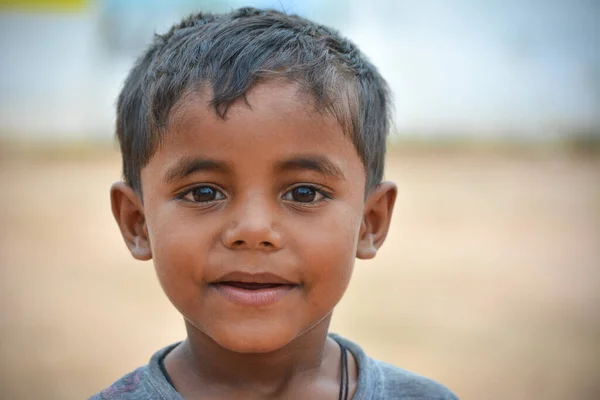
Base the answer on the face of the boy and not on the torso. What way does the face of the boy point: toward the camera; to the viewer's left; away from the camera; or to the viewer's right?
toward the camera

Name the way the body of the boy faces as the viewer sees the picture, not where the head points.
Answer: toward the camera
